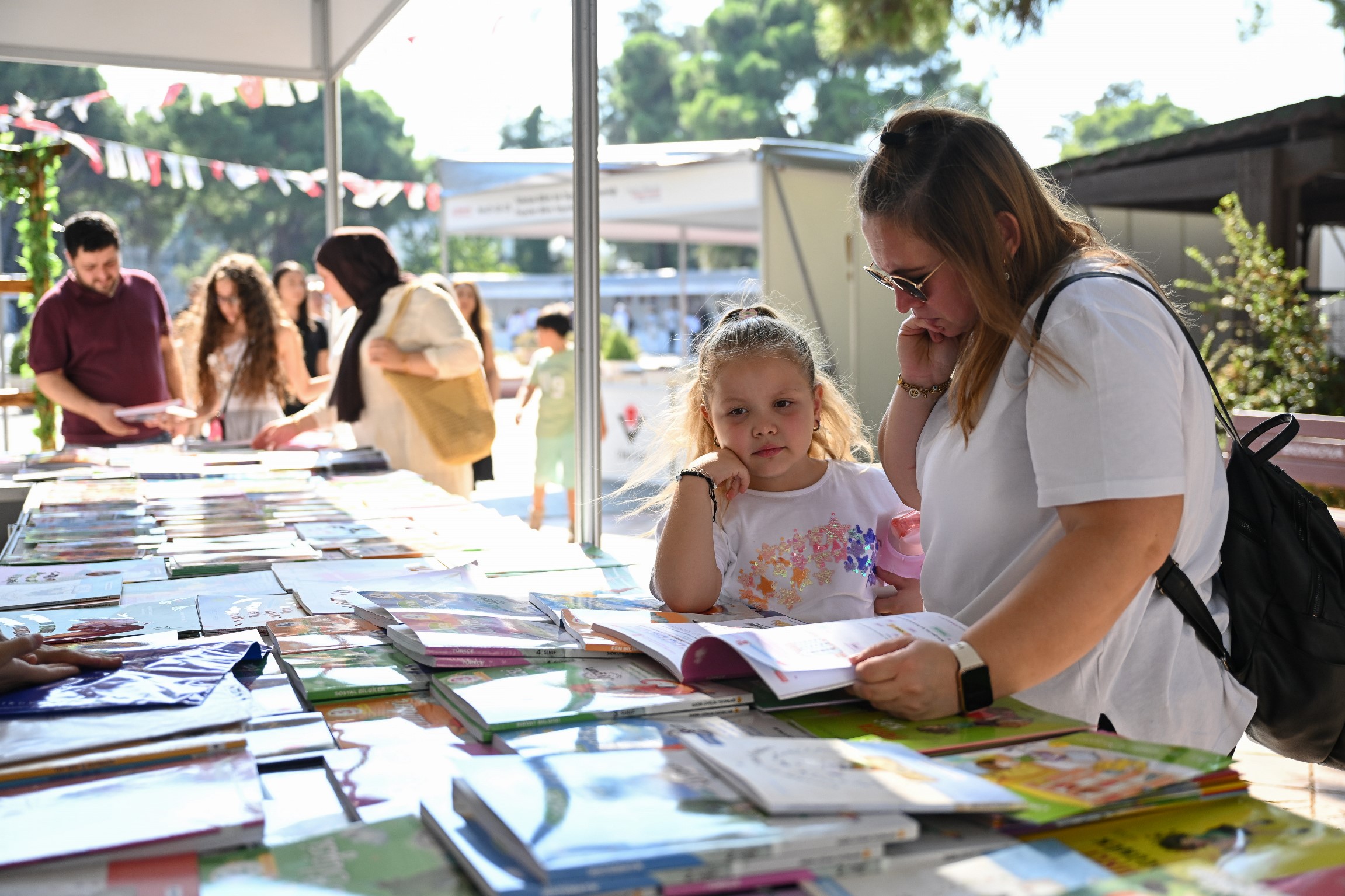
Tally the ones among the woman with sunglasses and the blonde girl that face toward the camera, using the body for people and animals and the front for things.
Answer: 1

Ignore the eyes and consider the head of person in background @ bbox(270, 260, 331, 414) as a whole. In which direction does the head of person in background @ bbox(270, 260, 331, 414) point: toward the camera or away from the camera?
toward the camera

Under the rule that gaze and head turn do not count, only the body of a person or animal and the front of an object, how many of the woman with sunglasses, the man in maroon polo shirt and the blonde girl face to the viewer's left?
1

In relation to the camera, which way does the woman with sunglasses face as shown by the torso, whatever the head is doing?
to the viewer's left

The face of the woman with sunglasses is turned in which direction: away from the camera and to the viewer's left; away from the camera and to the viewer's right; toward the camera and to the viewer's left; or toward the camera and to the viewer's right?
toward the camera and to the viewer's left

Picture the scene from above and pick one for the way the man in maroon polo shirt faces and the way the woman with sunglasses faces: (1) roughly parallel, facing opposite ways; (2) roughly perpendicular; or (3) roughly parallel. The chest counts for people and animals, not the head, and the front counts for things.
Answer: roughly parallel, facing opposite ways

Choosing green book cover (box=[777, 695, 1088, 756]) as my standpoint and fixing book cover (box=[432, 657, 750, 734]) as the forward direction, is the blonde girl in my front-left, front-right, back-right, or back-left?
front-right

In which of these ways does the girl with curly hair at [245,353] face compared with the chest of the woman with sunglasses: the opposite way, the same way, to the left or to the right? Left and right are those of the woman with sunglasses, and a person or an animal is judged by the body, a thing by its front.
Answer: to the left

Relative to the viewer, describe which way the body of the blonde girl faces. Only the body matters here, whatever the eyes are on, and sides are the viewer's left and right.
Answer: facing the viewer

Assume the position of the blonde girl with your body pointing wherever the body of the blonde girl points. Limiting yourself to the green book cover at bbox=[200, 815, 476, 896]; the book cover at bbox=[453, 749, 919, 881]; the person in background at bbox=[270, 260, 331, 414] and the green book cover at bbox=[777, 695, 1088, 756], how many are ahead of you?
3

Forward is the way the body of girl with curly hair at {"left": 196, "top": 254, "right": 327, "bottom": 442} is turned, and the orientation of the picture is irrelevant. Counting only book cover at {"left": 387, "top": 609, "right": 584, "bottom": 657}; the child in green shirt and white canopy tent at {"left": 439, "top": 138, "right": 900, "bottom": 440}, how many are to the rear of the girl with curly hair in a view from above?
2

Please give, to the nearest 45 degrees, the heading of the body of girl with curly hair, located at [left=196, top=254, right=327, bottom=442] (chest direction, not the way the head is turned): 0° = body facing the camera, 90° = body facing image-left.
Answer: approximately 45°

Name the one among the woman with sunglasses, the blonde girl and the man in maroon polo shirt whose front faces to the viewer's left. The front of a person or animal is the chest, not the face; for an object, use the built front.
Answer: the woman with sunglasses

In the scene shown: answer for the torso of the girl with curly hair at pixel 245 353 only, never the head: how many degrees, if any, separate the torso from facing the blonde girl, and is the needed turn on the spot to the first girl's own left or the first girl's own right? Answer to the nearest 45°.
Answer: approximately 45° to the first girl's own left

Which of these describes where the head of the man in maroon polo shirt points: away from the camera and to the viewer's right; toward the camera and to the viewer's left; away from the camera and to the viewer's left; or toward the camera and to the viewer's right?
toward the camera and to the viewer's right

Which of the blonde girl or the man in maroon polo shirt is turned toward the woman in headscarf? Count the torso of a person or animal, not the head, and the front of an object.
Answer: the man in maroon polo shirt

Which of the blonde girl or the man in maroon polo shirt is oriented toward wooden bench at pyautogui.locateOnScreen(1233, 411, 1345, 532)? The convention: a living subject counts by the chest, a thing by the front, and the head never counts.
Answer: the man in maroon polo shirt

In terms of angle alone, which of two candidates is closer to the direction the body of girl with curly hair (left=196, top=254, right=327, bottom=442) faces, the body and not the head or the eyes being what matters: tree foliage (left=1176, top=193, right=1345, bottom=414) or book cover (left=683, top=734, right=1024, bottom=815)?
the book cover

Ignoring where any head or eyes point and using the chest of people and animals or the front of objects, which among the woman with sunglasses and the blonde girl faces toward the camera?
the blonde girl
